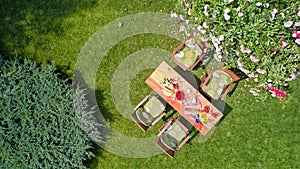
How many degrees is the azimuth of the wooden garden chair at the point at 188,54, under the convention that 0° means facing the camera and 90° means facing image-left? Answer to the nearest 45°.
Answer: approximately 45°

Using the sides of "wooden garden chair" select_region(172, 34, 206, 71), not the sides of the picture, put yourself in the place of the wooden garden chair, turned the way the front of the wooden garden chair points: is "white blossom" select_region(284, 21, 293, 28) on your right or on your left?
on your left

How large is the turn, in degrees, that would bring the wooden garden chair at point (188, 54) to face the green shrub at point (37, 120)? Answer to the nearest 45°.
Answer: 0° — it already faces it

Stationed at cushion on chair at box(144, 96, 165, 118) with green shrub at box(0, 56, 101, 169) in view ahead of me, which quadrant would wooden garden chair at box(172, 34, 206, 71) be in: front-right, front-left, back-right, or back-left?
back-right
